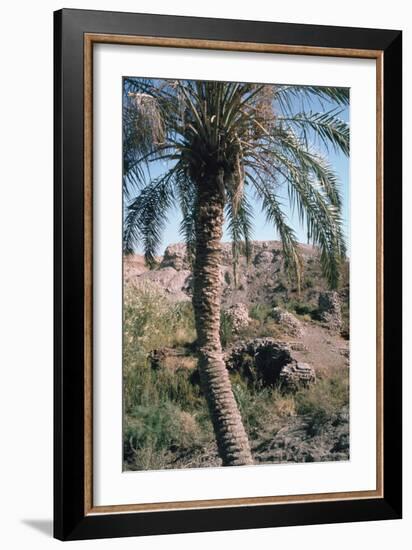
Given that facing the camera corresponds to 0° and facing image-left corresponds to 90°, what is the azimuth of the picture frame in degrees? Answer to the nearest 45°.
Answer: approximately 315°
